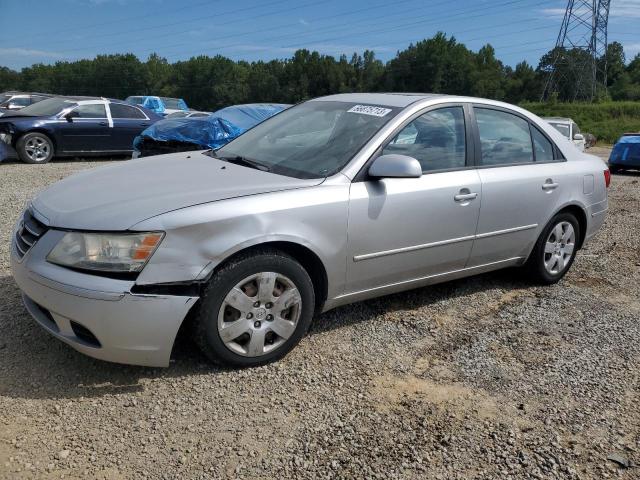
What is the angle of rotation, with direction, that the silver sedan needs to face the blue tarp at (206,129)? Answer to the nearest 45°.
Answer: approximately 135° to its right

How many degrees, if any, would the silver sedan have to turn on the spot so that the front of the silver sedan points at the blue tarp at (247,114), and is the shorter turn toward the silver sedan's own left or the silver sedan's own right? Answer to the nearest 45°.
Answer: approximately 135° to the silver sedan's own right

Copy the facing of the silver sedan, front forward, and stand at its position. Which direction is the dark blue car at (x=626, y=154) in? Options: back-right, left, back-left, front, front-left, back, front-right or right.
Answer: back

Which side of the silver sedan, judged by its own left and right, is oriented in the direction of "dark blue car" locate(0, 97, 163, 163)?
right

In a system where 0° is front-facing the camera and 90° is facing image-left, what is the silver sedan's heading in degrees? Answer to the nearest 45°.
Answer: approximately 45°

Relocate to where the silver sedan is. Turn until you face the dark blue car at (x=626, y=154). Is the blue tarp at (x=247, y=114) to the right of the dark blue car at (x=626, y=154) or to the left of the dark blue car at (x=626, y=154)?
left
